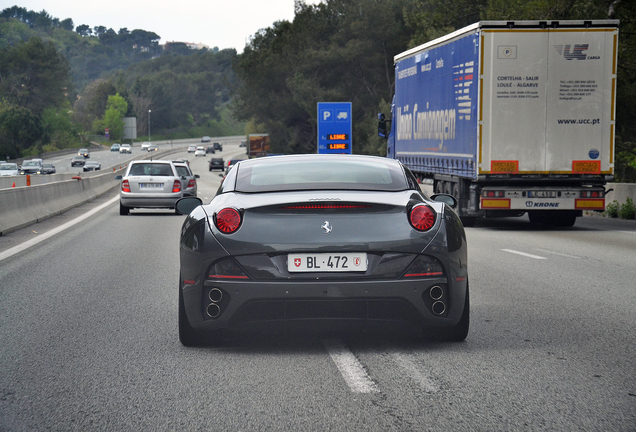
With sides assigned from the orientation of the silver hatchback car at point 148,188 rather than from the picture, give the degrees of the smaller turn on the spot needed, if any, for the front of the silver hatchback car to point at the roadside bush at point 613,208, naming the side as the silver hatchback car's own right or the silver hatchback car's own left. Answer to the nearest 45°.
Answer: approximately 90° to the silver hatchback car's own right

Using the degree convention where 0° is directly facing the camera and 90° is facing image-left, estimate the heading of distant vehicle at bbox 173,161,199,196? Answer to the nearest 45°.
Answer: approximately 180°

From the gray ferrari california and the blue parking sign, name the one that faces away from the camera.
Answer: the gray ferrari california

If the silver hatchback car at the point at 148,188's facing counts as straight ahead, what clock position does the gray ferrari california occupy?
The gray ferrari california is roughly at 6 o'clock from the silver hatchback car.

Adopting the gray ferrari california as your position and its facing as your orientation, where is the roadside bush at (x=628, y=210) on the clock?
The roadside bush is roughly at 1 o'clock from the gray ferrari california.

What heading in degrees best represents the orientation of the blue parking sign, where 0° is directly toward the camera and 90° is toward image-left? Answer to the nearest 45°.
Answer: approximately 0°

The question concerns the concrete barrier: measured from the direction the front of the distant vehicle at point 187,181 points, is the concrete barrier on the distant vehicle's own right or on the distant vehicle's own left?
on the distant vehicle's own left

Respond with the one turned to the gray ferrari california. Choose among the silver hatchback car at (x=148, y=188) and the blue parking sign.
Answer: the blue parking sign

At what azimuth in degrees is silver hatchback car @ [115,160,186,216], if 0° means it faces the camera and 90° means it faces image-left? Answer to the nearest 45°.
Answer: approximately 180°

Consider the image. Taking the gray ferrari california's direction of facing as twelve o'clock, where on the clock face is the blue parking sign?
The blue parking sign is roughly at 12 o'clock from the gray ferrari california.

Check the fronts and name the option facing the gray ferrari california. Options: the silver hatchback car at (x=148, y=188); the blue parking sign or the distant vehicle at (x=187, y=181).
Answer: the blue parking sign

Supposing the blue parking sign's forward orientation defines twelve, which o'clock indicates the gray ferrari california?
The gray ferrari california is roughly at 12 o'clock from the blue parking sign.

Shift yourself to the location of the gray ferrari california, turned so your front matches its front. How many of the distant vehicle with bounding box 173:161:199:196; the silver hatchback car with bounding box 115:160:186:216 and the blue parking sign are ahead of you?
3

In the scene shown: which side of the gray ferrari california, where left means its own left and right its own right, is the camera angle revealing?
back
